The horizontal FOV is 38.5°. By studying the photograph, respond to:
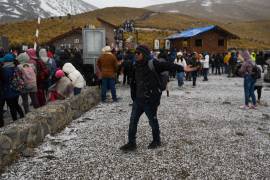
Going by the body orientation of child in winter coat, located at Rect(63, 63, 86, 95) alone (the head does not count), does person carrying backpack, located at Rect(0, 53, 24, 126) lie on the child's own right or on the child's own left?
on the child's own left

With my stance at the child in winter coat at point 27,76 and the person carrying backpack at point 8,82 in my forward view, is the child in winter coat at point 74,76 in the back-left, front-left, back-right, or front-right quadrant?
back-left

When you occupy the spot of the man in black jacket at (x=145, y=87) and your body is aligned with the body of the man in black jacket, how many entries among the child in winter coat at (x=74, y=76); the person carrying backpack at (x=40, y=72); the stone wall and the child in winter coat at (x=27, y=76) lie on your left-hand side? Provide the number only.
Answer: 0

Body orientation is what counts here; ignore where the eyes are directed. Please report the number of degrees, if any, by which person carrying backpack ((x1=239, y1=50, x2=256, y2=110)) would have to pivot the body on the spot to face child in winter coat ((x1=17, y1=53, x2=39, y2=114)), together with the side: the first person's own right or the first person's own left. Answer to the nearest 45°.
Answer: approximately 45° to the first person's own left

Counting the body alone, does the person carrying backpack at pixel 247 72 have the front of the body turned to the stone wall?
no

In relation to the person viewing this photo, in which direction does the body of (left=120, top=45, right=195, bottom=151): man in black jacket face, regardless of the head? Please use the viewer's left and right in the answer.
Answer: facing the viewer and to the left of the viewer

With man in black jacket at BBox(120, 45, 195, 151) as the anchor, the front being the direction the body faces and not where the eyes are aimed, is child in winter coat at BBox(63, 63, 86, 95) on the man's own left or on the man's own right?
on the man's own right

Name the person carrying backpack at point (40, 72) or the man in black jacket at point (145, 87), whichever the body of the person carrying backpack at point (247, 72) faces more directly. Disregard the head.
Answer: the person carrying backpack

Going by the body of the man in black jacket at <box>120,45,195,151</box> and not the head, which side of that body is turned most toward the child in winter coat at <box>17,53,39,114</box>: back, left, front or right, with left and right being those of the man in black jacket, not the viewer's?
right

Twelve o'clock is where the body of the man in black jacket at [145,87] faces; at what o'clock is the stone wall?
The stone wall is roughly at 2 o'clock from the man in black jacket.

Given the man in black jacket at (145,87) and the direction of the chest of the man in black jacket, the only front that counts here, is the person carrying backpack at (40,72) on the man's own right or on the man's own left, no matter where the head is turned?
on the man's own right

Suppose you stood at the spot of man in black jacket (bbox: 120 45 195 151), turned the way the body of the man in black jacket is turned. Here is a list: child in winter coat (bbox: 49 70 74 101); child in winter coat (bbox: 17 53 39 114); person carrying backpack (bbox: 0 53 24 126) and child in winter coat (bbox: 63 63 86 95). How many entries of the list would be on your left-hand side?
0
